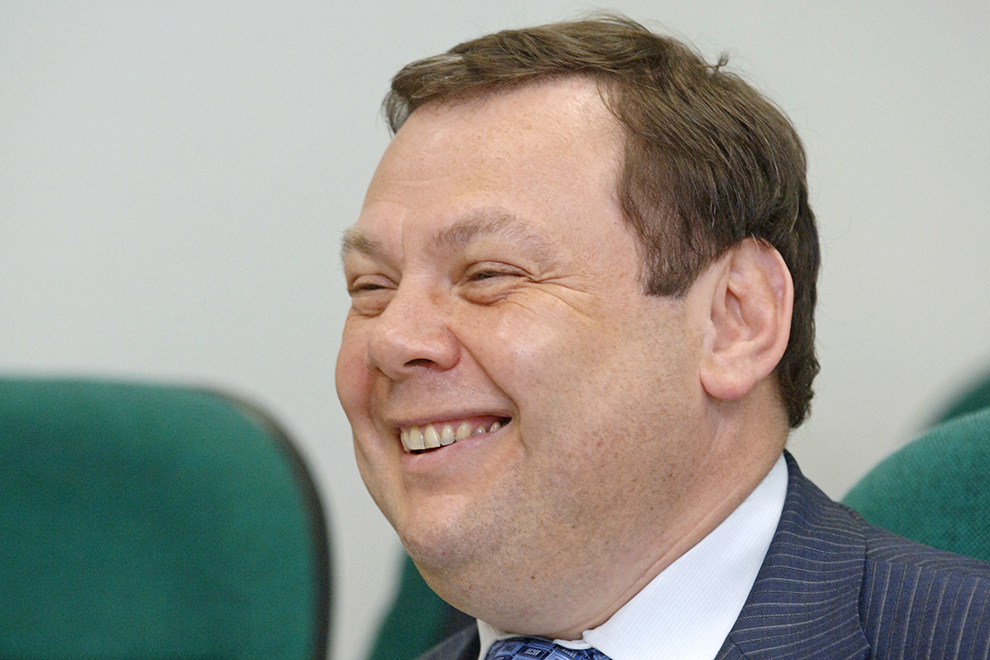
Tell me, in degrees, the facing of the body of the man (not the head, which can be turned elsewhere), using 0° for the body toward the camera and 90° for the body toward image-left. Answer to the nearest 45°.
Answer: approximately 45°
